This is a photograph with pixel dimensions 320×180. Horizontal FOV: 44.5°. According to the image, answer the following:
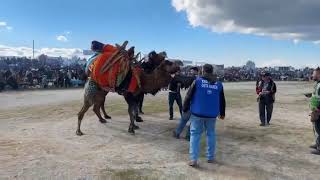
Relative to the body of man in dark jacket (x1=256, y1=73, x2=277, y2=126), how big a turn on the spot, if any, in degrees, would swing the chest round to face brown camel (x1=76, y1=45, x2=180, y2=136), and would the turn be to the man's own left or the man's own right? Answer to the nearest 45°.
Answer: approximately 45° to the man's own right

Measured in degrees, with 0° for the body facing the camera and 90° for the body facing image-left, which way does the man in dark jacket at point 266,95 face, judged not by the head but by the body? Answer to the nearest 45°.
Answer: approximately 0°

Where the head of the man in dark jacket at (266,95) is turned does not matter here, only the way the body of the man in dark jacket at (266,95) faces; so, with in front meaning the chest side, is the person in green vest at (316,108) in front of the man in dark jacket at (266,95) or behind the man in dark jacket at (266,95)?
in front

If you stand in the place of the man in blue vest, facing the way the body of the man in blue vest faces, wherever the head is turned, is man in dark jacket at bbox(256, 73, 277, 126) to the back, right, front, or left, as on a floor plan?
front

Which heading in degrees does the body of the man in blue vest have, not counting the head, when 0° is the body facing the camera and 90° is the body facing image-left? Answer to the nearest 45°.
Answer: approximately 180°

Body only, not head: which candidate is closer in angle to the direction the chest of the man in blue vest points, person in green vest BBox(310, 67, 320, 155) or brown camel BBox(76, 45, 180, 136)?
the brown camel

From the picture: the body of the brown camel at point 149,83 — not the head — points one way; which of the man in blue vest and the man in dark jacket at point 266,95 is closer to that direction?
the man in dark jacket

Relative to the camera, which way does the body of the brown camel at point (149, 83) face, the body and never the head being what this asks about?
to the viewer's right

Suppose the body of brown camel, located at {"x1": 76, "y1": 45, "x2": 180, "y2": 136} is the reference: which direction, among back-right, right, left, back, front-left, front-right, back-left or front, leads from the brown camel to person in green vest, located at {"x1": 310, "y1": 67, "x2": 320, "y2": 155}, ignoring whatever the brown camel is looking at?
front-right

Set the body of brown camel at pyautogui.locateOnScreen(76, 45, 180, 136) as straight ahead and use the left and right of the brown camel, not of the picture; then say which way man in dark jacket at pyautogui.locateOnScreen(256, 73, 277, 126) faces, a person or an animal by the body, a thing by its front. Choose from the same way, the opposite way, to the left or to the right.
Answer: to the right

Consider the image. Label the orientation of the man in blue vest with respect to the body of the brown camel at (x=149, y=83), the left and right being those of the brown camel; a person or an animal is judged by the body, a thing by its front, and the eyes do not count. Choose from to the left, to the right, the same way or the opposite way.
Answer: to the left

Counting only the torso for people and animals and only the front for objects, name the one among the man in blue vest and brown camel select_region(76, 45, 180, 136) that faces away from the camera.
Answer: the man in blue vest

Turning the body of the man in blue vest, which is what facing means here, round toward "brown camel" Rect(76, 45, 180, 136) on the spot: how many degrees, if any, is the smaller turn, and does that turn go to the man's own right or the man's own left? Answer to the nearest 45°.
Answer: approximately 45° to the man's own left

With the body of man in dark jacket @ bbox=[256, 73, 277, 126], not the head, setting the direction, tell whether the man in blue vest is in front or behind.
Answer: in front
